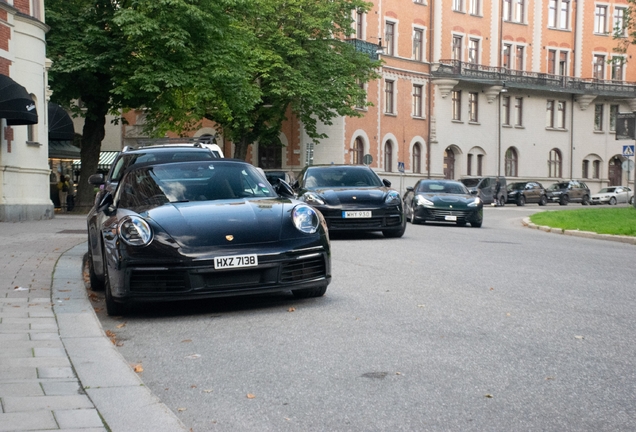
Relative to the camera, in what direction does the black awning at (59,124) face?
facing to the right of the viewer

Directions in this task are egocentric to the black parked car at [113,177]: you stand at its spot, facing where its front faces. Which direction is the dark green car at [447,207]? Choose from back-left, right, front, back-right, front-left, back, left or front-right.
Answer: back-left

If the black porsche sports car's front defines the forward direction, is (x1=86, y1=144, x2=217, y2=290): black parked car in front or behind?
behind

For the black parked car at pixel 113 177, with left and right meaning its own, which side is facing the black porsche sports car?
front

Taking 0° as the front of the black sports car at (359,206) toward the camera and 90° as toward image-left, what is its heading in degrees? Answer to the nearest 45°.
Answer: approximately 0°

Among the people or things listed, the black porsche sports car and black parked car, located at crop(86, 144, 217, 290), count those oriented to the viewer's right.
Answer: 0

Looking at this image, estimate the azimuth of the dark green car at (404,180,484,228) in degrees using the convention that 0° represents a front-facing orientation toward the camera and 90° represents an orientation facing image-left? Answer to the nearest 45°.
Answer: approximately 0°
